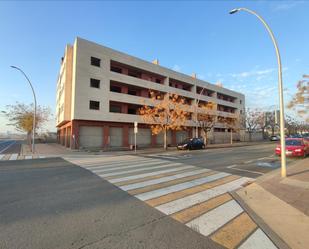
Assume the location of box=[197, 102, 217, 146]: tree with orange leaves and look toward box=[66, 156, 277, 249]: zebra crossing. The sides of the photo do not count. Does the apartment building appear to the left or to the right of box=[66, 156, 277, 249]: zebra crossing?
right

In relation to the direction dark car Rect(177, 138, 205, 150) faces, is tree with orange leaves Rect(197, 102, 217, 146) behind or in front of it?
behind

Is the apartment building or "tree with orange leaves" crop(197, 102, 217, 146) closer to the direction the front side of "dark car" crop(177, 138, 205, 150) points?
the apartment building

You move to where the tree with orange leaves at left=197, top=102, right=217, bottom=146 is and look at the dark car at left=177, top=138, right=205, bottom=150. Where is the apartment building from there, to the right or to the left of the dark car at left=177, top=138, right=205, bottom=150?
right

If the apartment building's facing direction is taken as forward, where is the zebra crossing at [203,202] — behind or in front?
in front

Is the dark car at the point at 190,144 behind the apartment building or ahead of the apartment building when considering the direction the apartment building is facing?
ahead

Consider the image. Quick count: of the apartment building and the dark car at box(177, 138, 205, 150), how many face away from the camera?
0

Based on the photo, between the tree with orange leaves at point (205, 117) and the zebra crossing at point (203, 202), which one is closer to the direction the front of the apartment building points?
the zebra crossing

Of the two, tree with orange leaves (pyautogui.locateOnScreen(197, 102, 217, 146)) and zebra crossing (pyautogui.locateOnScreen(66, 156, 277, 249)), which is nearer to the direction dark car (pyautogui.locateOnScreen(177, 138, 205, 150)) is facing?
the zebra crossing

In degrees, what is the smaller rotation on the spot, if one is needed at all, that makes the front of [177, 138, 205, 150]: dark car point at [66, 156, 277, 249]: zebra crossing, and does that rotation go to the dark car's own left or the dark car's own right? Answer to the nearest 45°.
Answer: approximately 45° to the dark car's own left

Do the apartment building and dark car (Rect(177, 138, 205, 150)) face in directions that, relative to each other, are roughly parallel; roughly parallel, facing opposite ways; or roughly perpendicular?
roughly perpendicular

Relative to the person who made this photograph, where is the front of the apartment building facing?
facing the viewer and to the right of the viewer

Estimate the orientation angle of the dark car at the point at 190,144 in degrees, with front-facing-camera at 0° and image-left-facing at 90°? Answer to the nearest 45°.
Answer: approximately 45°

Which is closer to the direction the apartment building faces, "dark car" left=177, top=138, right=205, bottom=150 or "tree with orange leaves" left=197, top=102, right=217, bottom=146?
the dark car
